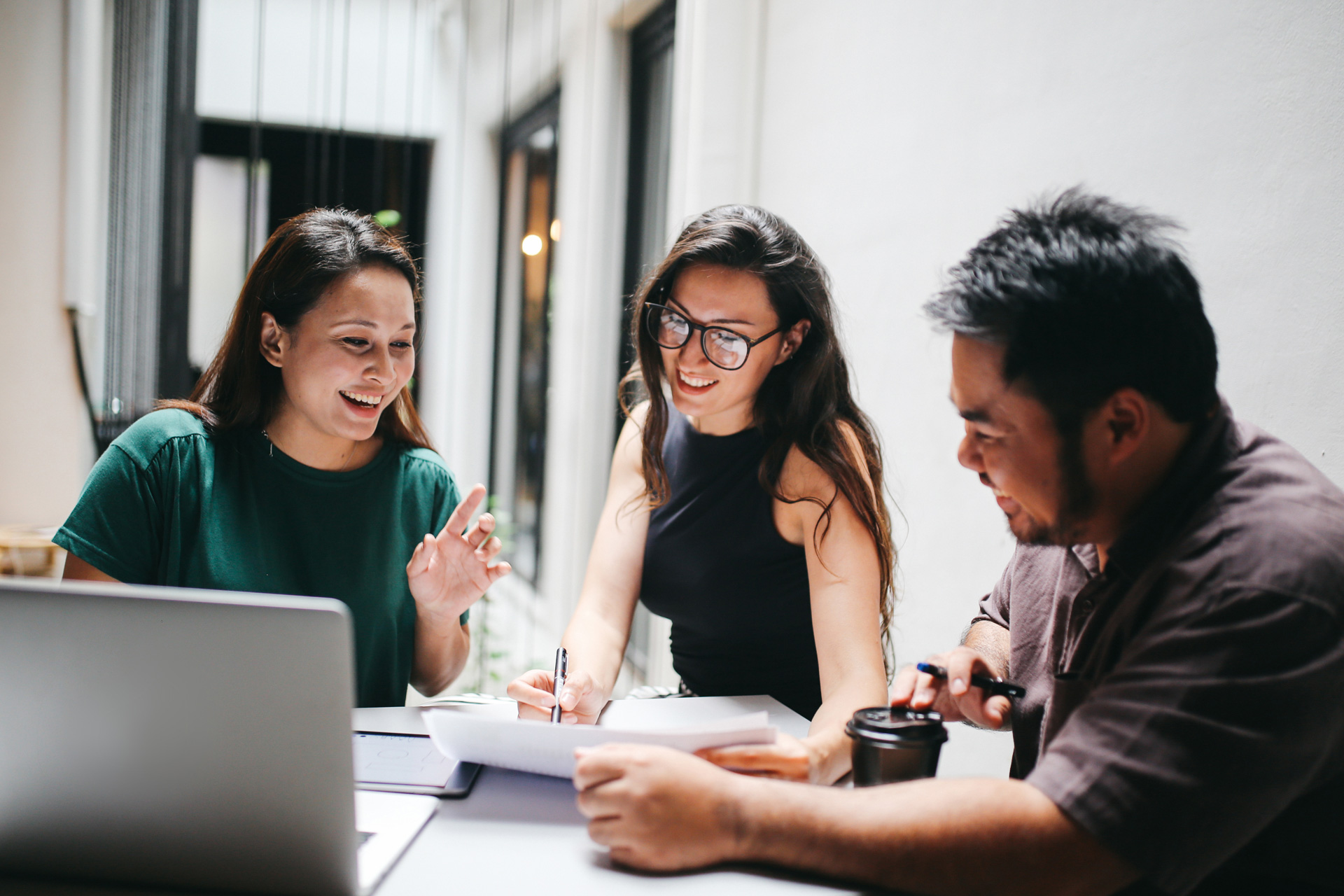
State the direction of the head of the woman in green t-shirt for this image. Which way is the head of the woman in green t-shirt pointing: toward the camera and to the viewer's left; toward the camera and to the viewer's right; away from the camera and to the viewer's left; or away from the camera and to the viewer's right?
toward the camera and to the viewer's right

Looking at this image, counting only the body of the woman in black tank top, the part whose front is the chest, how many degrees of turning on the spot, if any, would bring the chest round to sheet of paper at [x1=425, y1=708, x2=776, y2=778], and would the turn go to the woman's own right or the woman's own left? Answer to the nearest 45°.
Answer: approximately 45° to the woman's own left

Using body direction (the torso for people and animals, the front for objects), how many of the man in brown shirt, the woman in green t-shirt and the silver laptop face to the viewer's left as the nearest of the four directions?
1

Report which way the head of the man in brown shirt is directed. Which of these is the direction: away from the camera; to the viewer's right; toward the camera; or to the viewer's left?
to the viewer's left

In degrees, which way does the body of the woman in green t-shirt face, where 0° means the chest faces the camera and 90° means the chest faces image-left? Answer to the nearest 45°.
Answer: approximately 315°

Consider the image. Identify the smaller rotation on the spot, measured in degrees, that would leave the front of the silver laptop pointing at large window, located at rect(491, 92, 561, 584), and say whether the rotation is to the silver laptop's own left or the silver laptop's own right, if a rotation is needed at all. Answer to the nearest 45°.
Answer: approximately 45° to the silver laptop's own left

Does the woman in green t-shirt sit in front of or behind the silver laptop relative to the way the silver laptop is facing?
in front

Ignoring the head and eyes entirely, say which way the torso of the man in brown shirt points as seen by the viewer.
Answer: to the viewer's left

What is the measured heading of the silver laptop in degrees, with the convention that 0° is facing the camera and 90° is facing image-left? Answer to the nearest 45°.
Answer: approximately 225°
